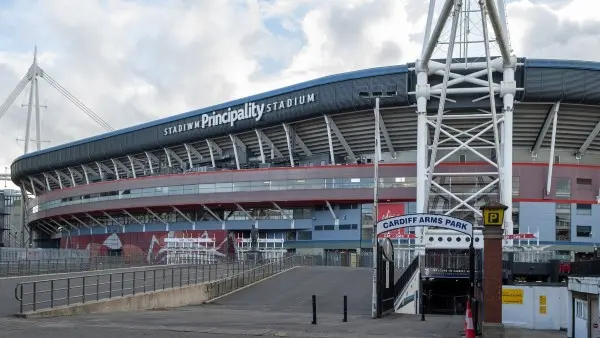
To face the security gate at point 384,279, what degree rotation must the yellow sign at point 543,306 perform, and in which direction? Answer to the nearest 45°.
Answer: approximately 90° to its right

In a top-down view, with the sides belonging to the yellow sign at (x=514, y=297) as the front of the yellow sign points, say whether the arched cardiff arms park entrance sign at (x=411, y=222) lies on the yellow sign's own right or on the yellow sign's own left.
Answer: on the yellow sign's own right

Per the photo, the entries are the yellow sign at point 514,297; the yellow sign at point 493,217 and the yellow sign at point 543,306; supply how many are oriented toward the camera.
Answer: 3

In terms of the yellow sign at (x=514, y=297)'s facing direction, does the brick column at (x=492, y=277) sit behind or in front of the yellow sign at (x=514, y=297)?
in front

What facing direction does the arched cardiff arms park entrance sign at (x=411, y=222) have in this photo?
toward the camera

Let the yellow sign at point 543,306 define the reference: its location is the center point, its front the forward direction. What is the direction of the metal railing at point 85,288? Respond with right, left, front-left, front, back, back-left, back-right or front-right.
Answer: right

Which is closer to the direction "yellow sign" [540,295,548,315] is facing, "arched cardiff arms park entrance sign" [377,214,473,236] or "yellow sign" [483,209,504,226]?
the yellow sign

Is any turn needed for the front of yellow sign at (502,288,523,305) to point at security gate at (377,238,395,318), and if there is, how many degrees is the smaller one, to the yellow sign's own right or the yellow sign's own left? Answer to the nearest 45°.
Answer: approximately 90° to the yellow sign's own right

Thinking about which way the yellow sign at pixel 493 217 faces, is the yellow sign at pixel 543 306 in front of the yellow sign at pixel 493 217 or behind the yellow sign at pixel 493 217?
behind

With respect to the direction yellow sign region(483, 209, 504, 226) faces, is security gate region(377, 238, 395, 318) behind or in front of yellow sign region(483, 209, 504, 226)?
behind

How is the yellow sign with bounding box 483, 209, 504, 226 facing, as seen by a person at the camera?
facing the viewer

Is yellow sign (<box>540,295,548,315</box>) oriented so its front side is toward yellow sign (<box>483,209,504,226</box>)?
yes

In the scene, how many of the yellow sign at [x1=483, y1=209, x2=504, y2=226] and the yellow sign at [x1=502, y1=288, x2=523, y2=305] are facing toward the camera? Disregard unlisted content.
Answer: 2

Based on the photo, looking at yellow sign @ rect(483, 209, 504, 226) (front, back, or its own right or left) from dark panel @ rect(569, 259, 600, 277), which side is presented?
left

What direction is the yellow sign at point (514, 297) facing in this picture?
toward the camera
